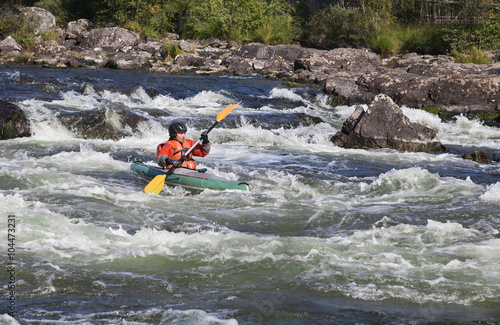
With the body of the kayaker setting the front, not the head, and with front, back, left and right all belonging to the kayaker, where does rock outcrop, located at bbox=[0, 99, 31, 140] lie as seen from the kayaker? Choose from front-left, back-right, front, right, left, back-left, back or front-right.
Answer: back

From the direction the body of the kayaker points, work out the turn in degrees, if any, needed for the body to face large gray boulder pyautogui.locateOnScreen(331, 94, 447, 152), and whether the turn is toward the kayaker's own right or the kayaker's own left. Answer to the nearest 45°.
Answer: approximately 90° to the kayaker's own left

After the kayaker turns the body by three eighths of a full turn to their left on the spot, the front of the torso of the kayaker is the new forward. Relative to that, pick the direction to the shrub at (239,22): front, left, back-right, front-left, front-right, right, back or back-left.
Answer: front

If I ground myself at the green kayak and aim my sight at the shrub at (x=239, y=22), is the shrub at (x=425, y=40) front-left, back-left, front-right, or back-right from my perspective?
front-right

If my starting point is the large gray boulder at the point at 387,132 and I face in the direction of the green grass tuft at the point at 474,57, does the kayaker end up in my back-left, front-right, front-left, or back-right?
back-left

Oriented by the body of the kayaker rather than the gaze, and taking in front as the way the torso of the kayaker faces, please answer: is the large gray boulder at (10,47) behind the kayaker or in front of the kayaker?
behind

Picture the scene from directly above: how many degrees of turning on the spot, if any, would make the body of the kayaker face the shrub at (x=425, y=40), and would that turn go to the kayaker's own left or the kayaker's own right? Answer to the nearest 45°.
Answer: approximately 90° to the kayaker's own left

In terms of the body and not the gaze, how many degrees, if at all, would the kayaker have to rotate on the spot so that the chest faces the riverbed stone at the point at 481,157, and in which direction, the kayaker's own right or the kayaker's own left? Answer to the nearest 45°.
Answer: approximately 45° to the kayaker's own left

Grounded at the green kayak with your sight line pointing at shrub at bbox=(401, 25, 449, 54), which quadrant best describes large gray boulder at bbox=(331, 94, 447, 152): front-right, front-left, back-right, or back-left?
front-right

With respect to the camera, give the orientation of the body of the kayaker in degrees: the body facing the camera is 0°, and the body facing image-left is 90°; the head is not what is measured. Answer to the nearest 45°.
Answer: approximately 315°

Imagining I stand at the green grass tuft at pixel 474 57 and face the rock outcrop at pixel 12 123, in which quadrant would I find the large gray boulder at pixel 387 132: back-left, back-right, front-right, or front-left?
front-left
